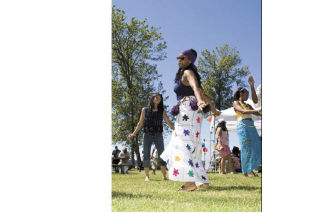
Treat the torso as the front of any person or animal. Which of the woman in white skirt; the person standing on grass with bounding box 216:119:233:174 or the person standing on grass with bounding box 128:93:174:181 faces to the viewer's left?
the woman in white skirt

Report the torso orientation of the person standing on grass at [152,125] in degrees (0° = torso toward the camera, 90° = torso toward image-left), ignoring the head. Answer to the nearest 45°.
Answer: approximately 0°

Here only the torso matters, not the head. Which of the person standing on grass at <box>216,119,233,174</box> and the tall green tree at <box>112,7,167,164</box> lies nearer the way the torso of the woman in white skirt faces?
the tall green tree

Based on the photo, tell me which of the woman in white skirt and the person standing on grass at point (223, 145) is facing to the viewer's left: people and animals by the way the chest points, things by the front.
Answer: the woman in white skirt

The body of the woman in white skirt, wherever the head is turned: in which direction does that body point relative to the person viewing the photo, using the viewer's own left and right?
facing to the left of the viewer
